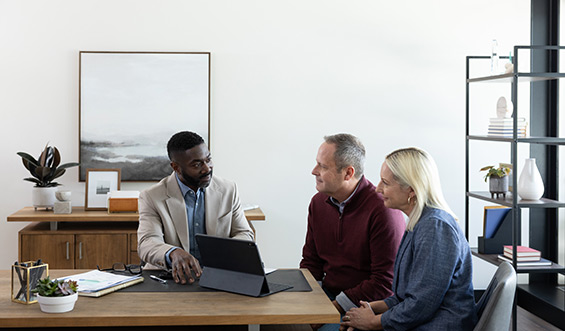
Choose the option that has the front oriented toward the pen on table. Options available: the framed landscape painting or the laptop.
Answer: the framed landscape painting

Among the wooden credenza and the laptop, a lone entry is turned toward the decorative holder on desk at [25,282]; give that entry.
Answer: the wooden credenza

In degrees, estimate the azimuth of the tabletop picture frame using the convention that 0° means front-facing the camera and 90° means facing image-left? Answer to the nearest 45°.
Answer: approximately 0°

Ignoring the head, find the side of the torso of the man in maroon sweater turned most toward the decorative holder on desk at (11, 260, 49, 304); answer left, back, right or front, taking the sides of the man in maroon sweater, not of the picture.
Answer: front

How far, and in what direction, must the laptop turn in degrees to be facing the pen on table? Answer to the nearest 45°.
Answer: approximately 90° to its left

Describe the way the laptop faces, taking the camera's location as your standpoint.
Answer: facing away from the viewer and to the right of the viewer

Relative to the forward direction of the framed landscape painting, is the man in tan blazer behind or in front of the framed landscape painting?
in front

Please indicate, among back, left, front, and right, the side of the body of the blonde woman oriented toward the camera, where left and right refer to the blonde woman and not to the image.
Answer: left

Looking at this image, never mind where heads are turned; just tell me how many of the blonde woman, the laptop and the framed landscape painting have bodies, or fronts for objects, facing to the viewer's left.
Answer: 1

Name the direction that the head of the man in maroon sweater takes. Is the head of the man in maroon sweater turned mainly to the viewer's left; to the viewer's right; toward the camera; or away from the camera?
to the viewer's left

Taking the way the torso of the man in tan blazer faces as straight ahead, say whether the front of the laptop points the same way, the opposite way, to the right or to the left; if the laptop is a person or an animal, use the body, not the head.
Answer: to the left

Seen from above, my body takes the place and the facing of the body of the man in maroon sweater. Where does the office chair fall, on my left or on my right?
on my left
